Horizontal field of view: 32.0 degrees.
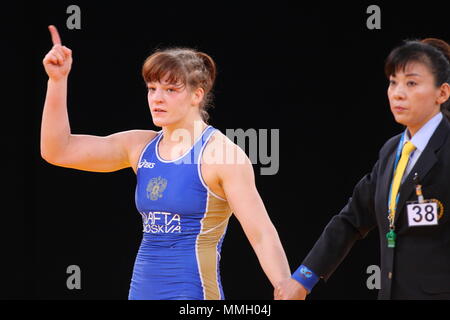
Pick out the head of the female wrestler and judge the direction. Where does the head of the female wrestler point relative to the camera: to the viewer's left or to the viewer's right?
to the viewer's left

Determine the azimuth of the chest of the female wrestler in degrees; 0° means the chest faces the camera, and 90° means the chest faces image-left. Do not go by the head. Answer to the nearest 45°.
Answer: approximately 45°
